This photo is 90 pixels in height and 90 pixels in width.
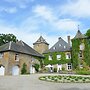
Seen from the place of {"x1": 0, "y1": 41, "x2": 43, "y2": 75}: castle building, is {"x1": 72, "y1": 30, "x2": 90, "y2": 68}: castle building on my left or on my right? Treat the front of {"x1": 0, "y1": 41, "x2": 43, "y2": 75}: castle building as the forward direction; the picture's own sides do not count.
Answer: on my left

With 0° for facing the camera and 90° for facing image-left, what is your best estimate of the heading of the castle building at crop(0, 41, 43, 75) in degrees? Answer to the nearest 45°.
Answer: approximately 315°

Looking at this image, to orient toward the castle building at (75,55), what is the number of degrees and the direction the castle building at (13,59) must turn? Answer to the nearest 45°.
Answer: approximately 90° to its left

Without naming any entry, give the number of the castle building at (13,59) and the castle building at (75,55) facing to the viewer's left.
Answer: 0

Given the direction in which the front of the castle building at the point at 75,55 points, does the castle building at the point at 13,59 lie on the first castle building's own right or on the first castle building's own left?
on the first castle building's own right

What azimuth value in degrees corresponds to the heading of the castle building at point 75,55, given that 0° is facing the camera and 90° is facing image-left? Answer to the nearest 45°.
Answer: approximately 0°
